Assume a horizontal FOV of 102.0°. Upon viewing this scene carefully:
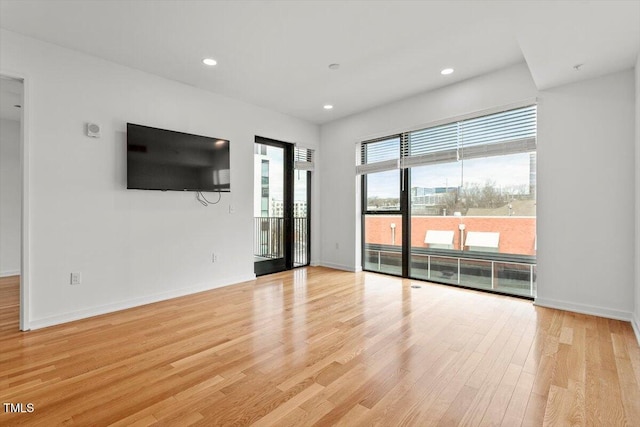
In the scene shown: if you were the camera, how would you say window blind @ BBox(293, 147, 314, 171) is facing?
facing the viewer and to the right of the viewer

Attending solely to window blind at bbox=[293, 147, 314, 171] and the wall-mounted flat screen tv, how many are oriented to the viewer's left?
0

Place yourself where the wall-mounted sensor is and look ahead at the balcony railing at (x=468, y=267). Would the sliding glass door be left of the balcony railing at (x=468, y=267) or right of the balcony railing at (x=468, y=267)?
left

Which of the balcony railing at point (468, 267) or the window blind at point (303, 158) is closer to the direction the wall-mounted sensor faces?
the balcony railing

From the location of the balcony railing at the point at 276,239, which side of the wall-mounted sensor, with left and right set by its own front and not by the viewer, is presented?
left

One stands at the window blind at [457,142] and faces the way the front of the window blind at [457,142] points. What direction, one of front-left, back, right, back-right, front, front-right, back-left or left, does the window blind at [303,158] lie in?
front-right

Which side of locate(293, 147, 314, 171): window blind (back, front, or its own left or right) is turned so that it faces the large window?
front

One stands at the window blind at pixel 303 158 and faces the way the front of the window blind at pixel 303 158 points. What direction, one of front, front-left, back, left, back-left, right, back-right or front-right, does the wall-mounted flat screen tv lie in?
right

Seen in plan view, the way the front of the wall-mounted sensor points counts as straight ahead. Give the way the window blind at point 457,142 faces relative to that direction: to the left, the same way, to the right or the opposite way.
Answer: to the right
